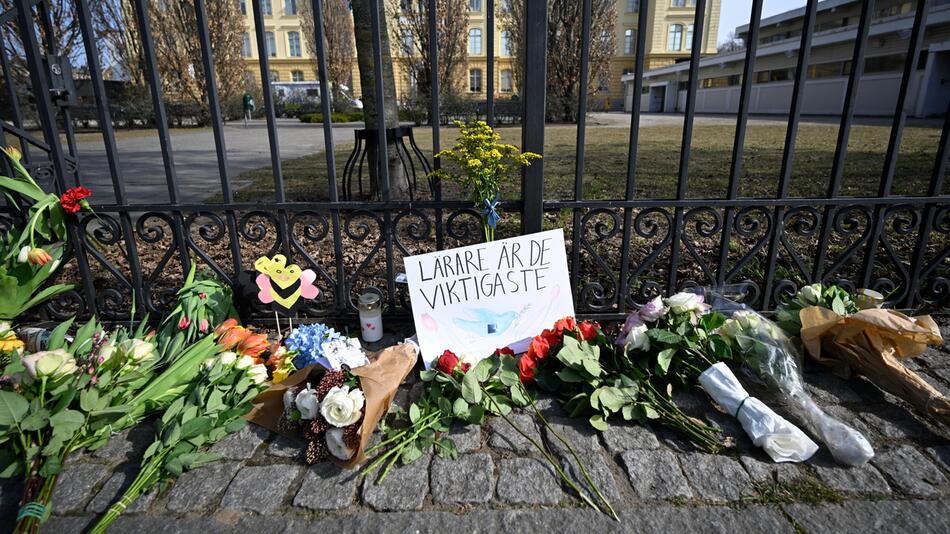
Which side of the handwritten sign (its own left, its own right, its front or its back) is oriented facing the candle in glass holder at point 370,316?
right

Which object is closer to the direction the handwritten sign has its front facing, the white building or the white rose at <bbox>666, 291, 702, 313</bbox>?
the white rose

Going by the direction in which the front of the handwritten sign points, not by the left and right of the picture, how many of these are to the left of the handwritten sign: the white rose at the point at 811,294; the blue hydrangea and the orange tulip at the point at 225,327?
1

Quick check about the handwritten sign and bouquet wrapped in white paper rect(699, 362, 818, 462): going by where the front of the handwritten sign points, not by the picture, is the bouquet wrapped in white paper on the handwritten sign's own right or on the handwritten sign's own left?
on the handwritten sign's own left

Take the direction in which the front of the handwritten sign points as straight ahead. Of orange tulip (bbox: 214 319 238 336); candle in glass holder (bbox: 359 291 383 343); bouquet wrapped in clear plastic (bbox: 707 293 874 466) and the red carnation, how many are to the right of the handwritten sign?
3

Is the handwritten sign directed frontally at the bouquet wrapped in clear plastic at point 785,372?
no

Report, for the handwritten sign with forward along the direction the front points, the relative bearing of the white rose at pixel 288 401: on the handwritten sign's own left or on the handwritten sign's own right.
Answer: on the handwritten sign's own right

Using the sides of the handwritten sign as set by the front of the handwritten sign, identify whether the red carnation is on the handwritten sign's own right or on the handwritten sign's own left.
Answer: on the handwritten sign's own right

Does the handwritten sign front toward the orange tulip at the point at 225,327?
no

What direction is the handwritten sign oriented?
toward the camera

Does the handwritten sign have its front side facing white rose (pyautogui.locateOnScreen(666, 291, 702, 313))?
no

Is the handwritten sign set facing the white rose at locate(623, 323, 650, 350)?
no

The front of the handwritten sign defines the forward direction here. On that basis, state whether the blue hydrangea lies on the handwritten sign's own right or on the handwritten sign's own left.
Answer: on the handwritten sign's own right

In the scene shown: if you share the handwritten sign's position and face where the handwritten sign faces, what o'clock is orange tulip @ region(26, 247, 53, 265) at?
The orange tulip is roughly at 3 o'clock from the handwritten sign.

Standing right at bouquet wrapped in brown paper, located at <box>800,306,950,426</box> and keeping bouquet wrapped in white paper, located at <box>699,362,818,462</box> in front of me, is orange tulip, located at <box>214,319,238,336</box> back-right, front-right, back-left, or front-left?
front-right

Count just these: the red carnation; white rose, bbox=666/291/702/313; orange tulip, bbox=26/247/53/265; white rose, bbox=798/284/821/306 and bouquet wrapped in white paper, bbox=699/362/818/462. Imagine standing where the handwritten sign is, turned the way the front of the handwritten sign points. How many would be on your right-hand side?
2

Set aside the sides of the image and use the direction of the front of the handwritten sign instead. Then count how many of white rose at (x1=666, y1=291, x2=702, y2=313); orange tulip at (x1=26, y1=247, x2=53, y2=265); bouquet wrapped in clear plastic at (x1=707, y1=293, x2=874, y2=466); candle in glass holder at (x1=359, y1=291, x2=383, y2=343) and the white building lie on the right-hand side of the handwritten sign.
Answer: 2
